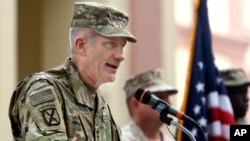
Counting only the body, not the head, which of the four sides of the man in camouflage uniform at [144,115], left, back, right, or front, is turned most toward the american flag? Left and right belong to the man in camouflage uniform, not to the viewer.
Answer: left

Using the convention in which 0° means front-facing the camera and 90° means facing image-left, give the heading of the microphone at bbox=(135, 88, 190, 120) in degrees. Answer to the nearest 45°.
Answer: approximately 90°

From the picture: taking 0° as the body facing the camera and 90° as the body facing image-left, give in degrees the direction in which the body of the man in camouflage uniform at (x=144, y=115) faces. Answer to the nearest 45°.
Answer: approximately 315°

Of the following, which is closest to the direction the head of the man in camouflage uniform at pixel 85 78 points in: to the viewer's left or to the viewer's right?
to the viewer's right

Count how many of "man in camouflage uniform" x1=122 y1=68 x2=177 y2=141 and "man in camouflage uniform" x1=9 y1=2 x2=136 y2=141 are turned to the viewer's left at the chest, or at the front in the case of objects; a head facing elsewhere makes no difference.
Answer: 0

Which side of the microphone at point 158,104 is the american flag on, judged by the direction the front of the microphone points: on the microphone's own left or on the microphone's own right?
on the microphone's own right

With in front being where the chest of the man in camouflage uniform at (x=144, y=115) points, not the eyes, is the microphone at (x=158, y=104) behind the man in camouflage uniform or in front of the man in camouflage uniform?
in front

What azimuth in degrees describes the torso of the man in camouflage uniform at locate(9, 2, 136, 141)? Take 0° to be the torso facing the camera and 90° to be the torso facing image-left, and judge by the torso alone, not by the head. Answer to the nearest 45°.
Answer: approximately 315°

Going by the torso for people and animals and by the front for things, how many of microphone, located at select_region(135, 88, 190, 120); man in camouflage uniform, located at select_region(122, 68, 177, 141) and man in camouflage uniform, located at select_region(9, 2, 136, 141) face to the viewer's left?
1

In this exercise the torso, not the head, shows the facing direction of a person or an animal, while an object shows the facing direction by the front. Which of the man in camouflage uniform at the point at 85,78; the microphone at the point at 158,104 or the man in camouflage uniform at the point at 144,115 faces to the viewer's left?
the microphone

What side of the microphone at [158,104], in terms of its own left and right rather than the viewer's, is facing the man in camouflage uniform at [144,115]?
right

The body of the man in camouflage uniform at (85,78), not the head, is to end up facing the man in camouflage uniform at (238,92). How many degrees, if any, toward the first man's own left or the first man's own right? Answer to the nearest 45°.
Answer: approximately 90° to the first man's own left

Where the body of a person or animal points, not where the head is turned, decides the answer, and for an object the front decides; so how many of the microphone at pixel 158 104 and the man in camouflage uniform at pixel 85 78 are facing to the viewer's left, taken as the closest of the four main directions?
1
